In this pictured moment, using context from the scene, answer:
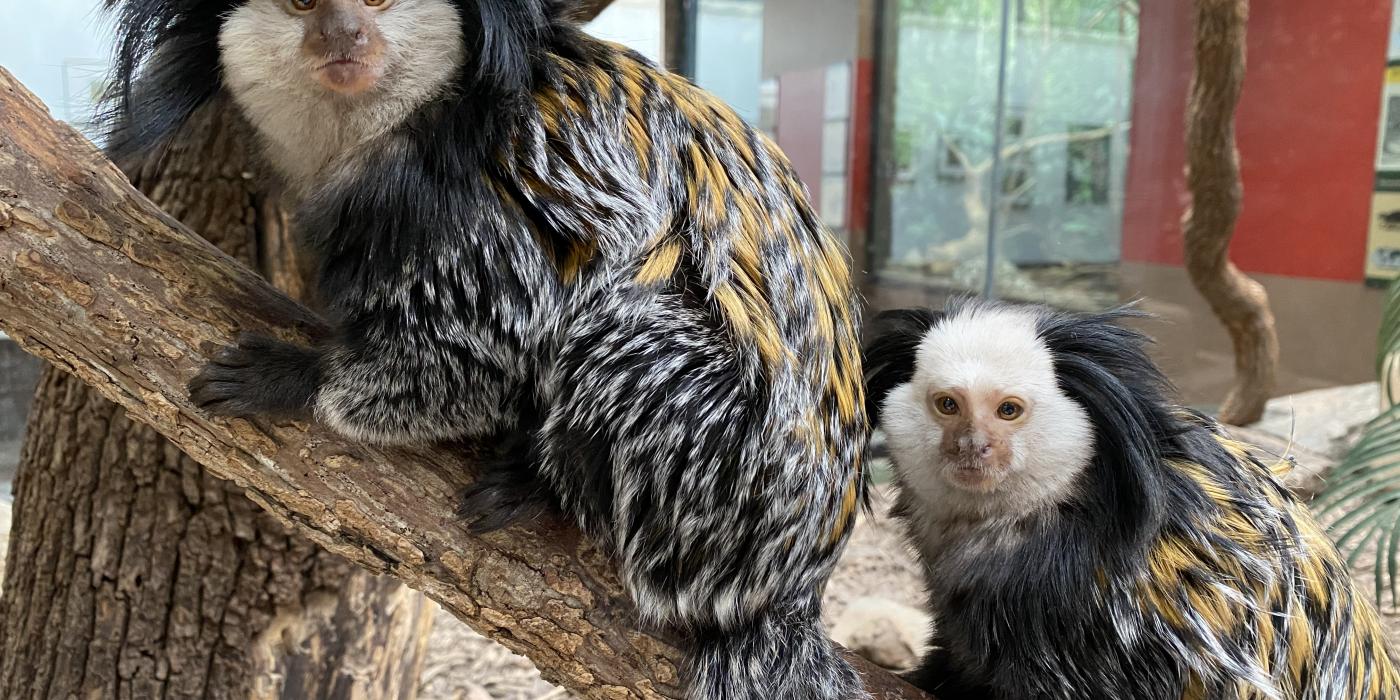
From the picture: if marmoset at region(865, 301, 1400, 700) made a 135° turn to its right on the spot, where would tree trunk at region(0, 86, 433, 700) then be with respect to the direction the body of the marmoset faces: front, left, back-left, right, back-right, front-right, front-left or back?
left

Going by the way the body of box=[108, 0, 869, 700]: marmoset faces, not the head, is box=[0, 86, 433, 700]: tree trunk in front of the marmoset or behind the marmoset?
in front

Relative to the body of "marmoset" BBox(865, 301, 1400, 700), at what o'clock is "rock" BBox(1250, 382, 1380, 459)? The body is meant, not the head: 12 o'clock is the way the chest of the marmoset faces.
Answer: The rock is roughly at 5 o'clock from the marmoset.

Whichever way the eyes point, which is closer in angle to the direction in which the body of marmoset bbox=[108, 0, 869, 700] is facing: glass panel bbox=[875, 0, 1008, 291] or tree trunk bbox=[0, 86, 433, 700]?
the tree trunk

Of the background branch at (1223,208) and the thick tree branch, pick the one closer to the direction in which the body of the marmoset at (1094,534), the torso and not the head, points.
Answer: the thick tree branch

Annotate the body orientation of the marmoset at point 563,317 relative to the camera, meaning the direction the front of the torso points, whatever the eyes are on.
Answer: to the viewer's left

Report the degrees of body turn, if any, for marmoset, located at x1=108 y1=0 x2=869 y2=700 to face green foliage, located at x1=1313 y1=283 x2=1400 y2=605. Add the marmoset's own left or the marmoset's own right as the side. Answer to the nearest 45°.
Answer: approximately 180°

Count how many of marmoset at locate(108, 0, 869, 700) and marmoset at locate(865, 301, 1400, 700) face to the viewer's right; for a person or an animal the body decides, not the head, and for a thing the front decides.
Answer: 0

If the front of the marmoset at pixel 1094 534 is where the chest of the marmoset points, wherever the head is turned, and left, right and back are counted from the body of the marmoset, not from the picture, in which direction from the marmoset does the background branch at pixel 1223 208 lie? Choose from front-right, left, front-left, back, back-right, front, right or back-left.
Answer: back-right

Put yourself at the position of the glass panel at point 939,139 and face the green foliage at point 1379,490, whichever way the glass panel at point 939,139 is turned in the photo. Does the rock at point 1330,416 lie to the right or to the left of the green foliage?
left

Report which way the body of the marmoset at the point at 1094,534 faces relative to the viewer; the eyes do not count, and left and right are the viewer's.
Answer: facing the viewer and to the left of the viewer

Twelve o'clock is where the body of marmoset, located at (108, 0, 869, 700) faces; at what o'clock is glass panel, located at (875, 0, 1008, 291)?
The glass panel is roughly at 4 o'clock from the marmoset.

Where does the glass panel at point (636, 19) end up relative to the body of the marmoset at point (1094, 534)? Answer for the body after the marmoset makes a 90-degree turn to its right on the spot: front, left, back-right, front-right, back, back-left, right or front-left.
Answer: front

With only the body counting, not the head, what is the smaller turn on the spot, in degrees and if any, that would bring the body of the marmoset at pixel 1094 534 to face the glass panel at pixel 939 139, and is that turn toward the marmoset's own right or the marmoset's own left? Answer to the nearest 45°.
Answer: approximately 135° to the marmoset's own right
